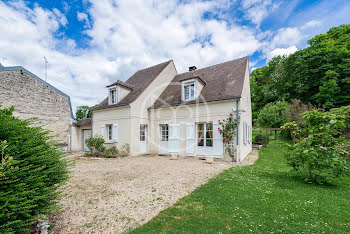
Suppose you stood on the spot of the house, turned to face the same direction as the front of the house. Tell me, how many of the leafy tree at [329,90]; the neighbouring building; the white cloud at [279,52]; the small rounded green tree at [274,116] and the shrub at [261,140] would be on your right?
1

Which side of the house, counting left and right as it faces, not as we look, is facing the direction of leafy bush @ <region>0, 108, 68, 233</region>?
front

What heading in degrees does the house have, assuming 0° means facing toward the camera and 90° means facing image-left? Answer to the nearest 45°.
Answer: approximately 0°

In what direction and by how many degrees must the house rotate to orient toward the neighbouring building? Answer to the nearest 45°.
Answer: approximately 90° to its right

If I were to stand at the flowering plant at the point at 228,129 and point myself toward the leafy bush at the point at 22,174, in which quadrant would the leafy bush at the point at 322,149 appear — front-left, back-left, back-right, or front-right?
front-left

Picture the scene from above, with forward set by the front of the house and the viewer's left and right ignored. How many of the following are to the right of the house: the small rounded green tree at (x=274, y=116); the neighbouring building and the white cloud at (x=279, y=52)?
1

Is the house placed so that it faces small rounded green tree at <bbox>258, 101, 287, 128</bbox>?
no

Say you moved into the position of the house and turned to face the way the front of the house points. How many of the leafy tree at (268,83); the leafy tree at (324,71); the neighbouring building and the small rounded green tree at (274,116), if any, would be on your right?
1

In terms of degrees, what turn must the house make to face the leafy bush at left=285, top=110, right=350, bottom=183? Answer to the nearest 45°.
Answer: approximately 45° to its left

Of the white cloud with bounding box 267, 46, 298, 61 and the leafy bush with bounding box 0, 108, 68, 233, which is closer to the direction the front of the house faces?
the leafy bush

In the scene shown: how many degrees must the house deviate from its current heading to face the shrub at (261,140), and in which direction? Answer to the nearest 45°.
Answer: approximately 135° to its left
